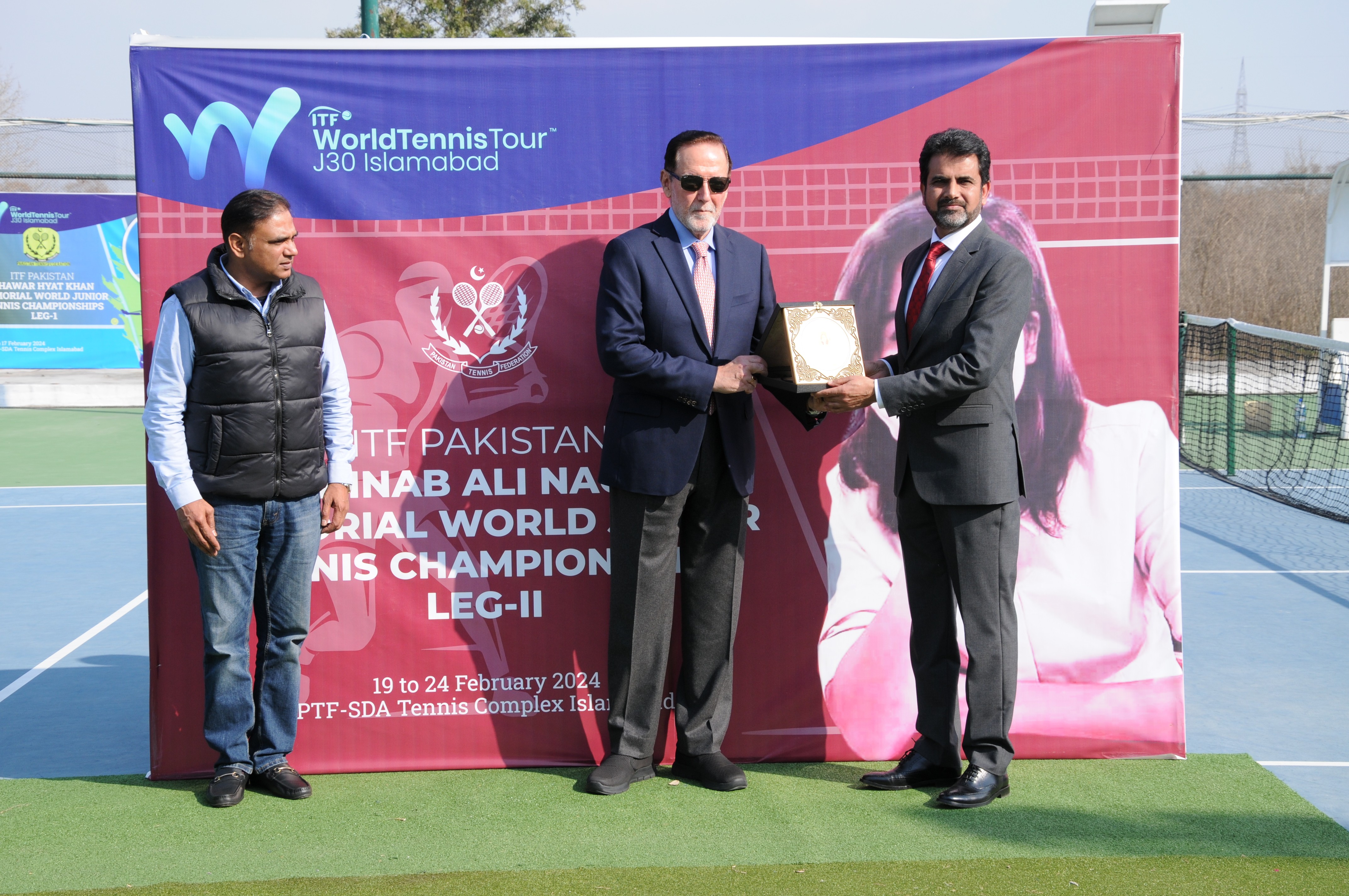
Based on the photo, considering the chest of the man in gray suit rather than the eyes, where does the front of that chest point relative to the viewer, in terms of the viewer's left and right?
facing the viewer and to the left of the viewer

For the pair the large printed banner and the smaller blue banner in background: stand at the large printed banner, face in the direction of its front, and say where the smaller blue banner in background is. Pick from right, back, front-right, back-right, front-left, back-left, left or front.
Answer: back-right

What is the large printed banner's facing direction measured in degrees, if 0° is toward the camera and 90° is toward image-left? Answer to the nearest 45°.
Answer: approximately 0°

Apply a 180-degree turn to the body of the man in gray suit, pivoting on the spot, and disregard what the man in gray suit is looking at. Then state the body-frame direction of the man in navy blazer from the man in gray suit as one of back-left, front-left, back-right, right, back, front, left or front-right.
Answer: back-left

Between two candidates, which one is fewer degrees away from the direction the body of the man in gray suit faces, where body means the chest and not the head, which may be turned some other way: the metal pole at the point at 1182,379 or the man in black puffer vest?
the man in black puffer vest

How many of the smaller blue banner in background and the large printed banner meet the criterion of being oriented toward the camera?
2

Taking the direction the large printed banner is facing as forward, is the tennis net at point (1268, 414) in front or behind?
behind

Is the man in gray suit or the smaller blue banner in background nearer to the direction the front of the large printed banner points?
the man in gray suit

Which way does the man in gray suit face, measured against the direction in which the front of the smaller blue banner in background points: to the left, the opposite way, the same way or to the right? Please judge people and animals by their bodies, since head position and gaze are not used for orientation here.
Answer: to the right

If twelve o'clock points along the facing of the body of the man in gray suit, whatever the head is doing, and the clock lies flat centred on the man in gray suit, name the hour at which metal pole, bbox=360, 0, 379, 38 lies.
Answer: The metal pole is roughly at 3 o'clock from the man in gray suit.

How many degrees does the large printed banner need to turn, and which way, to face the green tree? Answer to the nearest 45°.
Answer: approximately 180°
